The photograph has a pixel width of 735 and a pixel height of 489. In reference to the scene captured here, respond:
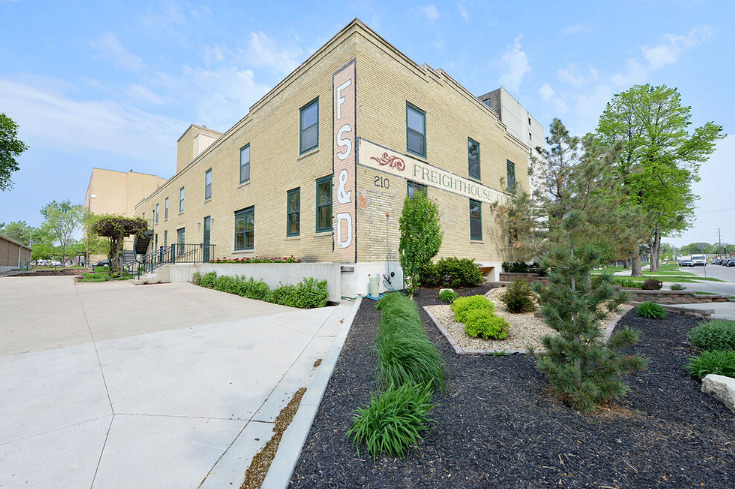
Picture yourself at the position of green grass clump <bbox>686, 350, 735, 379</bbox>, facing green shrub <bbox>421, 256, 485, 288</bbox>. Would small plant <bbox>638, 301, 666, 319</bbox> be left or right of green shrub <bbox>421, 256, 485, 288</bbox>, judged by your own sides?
right
